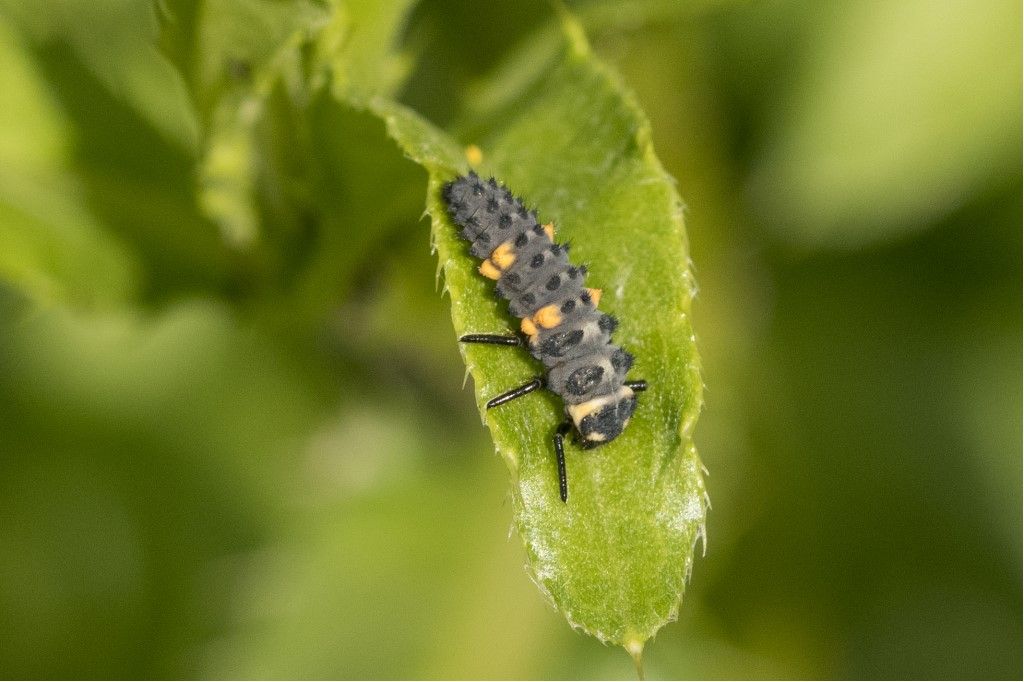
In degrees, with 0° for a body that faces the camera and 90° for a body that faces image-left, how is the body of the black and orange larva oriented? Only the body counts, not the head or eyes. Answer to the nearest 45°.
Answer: approximately 315°

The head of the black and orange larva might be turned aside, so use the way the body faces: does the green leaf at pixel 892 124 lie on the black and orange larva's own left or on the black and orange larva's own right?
on the black and orange larva's own left
